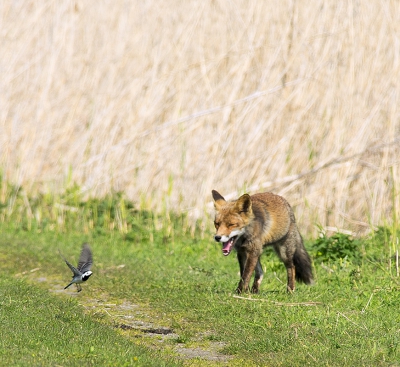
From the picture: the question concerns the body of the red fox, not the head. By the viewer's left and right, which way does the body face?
facing the viewer and to the left of the viewer

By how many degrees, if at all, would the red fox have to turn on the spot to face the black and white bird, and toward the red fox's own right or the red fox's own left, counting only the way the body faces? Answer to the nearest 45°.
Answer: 0° — it already faces it
